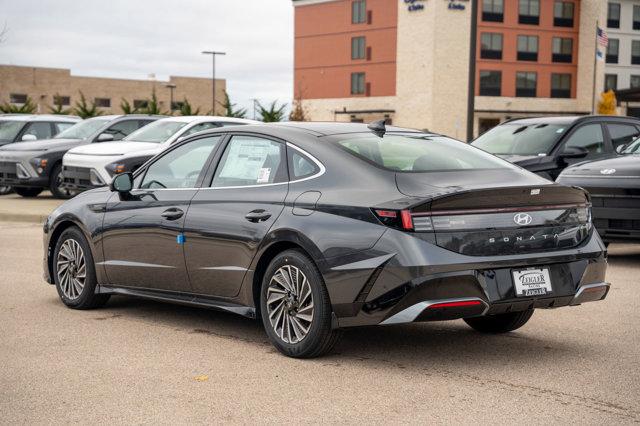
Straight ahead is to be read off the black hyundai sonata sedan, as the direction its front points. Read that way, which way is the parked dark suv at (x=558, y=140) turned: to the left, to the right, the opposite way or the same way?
to the left

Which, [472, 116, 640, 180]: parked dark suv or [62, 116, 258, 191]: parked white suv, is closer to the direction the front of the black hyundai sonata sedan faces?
the parked white suv

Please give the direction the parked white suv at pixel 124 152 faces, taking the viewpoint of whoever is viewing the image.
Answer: facing the viewer and to the left of the viewer

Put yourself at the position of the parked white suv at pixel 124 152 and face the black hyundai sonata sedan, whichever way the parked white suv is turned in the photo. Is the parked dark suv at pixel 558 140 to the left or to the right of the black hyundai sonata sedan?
left

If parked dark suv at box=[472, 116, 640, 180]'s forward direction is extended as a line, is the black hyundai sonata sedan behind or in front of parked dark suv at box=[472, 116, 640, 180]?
in front

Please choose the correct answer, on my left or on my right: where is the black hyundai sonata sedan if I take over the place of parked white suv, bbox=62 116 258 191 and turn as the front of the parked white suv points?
on my left

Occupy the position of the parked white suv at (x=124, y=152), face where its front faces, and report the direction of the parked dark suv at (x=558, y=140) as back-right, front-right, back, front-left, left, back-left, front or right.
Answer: left

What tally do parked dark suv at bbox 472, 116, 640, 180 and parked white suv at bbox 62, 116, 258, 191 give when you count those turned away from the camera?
0

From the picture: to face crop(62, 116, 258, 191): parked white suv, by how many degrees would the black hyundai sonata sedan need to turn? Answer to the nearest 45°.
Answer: approximately 45° to its right

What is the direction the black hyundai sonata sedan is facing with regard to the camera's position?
facing away from the viewer and to the left of the viewer

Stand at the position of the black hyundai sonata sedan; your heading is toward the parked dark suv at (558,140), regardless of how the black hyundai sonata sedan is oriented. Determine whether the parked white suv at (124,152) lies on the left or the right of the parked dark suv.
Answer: left

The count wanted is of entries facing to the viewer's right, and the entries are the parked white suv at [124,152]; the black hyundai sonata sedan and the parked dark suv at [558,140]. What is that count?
0

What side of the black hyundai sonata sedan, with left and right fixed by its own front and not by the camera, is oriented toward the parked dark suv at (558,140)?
right
